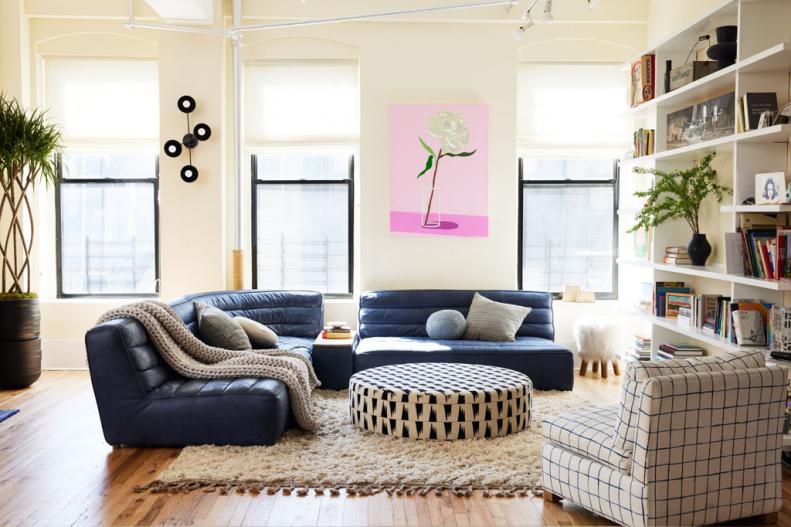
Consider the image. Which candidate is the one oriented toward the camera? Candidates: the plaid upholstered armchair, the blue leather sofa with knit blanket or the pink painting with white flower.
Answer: the pink painting with white flower

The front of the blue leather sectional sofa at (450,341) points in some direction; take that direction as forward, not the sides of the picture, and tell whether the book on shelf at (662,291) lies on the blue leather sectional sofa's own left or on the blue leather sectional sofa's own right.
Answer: on the blue leather sectional sofa's own left

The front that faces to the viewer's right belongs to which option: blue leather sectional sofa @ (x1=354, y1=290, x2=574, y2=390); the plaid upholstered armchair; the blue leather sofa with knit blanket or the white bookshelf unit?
the blue leather sofa with knit blanket

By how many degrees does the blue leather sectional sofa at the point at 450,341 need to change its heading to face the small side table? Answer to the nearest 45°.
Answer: approximately 45° to its right

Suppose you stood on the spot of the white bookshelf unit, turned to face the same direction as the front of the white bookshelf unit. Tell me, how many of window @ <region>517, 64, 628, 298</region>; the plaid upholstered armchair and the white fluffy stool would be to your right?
2

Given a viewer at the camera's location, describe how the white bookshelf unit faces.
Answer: facing the viewer and to the left of the viewer

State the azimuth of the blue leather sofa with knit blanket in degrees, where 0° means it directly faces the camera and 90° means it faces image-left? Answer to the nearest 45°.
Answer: approximately 270°

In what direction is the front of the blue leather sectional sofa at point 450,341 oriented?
toward the camera

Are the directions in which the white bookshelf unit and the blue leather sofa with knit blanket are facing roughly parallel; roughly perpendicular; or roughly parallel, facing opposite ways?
roughly parallel, facing opposite ways

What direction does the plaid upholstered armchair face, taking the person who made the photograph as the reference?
facing away from the viewer and to the left of the viewer

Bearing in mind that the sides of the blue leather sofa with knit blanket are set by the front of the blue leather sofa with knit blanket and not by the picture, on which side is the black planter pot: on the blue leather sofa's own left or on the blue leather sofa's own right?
on the blue leather sofa's own left

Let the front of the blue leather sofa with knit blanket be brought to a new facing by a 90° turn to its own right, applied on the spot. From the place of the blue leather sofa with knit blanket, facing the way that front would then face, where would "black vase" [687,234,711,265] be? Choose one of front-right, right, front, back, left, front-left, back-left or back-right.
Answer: left

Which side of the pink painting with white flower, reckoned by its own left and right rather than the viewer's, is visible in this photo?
front

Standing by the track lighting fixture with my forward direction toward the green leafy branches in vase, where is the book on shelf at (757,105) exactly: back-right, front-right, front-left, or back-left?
front-right

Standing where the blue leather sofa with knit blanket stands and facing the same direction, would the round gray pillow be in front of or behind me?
in front

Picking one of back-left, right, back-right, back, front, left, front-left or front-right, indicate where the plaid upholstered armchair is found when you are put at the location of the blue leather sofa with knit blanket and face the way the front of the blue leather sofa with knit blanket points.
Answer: front-right

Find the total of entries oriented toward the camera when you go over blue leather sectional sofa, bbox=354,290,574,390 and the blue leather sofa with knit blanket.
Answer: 1

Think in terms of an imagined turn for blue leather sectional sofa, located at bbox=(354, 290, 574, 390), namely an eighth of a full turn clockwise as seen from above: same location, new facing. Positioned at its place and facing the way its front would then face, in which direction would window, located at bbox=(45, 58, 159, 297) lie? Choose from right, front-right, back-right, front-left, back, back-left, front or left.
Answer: front-right
